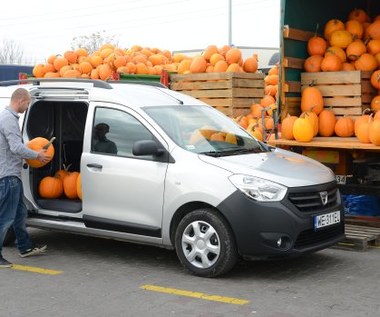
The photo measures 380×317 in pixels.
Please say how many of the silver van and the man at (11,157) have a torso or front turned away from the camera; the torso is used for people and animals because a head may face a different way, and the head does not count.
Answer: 0

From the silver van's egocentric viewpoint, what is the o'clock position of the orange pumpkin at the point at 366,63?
The orange pumpkin is roughly at 9 o'clock from the silver van.

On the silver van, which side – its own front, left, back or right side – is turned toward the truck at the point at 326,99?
left

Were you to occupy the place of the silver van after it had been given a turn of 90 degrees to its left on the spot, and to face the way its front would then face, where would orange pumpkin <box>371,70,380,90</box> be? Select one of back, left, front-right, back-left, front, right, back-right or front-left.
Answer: front

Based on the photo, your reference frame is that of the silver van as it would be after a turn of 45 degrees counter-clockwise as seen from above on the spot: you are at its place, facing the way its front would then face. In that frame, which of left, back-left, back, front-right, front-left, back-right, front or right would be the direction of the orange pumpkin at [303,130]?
front-left

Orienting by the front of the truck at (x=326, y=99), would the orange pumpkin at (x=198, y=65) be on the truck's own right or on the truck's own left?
on the truck's own left

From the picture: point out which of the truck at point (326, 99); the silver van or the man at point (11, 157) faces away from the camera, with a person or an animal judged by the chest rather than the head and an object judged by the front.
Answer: the truck

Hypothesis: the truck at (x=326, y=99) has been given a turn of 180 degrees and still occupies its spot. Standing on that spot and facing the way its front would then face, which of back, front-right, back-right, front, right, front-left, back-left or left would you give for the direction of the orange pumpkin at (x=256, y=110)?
back-right

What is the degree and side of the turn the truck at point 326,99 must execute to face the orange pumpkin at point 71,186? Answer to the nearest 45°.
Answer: approximately 135° to its left

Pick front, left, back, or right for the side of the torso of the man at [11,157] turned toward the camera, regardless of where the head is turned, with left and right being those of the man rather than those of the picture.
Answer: right

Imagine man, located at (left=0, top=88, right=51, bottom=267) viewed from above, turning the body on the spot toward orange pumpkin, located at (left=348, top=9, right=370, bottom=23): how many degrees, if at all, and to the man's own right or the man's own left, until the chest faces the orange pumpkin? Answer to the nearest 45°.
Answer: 0° — they already face it

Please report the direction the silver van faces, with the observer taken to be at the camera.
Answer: facing the viewer and to the right of the viewer

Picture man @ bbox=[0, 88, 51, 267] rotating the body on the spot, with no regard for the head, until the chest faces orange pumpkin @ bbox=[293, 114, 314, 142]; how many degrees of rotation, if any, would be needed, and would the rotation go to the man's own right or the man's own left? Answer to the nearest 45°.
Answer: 0° — they already face it

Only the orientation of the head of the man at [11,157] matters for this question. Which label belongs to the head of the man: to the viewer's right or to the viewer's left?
to the viewer's right

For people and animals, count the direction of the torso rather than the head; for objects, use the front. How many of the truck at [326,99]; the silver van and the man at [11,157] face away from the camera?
1

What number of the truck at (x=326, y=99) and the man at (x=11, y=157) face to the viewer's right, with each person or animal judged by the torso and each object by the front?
1

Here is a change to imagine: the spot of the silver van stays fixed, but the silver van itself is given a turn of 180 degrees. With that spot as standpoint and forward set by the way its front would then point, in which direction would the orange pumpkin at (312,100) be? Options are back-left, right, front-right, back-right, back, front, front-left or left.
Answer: right

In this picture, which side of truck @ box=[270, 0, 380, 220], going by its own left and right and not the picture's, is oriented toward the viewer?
back

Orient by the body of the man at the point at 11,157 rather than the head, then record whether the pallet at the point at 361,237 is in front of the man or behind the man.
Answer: in front

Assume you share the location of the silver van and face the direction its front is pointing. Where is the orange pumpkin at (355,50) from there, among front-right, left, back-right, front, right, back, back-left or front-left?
left
